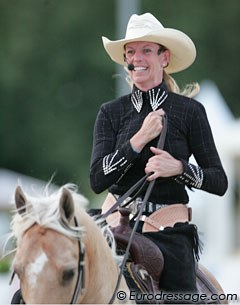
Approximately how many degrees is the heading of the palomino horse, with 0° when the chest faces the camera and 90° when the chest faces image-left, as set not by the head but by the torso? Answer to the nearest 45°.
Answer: approximately 45°

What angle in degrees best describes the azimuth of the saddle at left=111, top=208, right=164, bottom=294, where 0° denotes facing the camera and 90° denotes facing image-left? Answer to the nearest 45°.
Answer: approximately 45°
